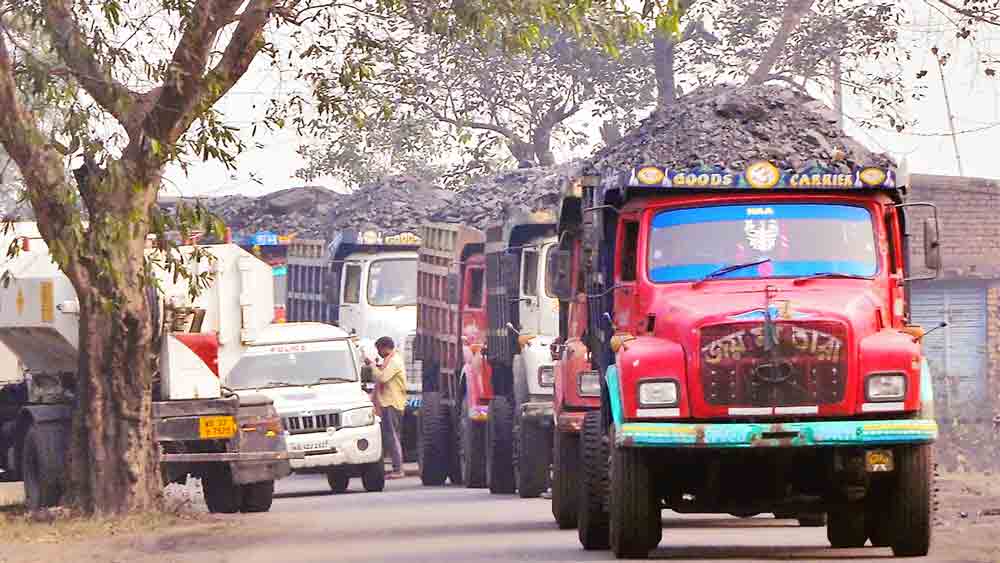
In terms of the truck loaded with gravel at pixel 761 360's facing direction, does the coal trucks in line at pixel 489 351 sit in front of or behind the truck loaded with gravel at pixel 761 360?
behind

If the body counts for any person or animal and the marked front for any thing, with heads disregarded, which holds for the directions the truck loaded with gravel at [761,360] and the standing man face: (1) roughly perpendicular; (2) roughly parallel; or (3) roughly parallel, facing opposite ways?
roughly perpendicular

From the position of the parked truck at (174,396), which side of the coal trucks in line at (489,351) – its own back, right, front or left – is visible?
right

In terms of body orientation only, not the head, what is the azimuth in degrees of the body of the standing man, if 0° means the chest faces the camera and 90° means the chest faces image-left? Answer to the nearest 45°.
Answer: approximately 90°

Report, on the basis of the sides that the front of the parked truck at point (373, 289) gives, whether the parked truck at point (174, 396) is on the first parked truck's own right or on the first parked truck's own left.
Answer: on the first parked truck's own right

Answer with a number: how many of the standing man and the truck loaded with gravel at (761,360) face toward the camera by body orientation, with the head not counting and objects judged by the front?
1

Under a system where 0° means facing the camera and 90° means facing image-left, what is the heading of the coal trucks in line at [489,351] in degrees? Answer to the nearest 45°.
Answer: approximately 315°

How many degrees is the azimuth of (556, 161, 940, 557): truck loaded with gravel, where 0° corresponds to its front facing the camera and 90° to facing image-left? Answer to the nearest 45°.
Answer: approximately 0°

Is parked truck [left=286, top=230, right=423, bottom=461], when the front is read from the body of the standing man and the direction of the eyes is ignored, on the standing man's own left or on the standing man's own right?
on the standing man's own right
